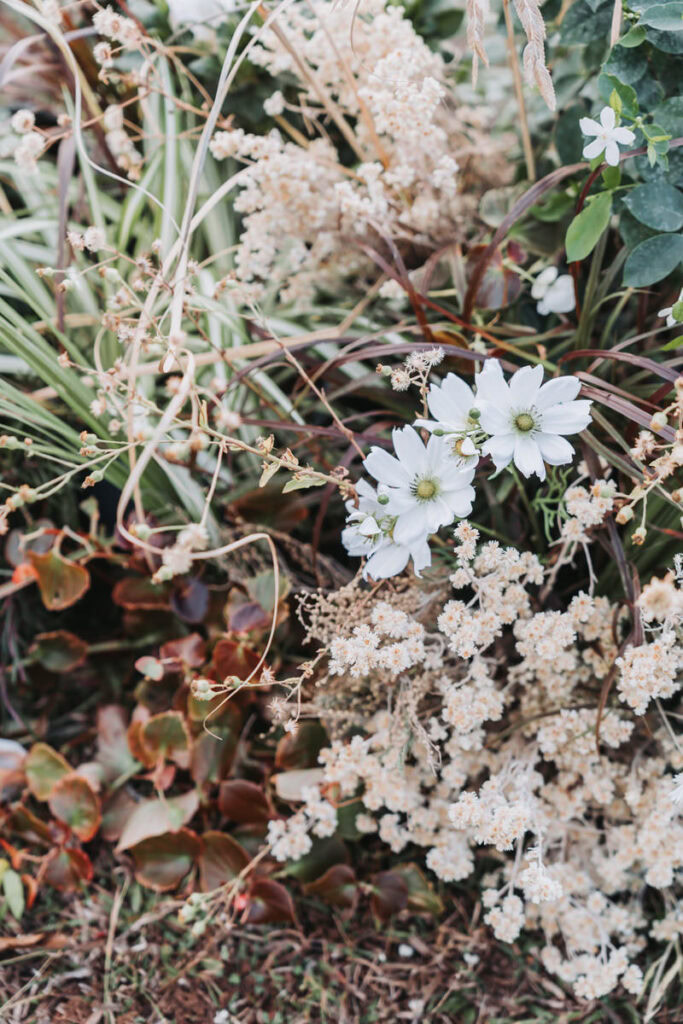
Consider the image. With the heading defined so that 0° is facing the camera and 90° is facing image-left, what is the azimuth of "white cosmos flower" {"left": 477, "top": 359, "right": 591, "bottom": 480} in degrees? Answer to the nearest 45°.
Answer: approximately 0°

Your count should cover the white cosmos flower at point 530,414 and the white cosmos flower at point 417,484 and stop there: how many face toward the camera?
2

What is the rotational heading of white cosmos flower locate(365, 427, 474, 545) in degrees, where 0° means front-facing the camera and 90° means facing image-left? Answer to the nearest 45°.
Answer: approximately 0°
